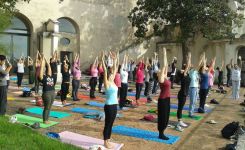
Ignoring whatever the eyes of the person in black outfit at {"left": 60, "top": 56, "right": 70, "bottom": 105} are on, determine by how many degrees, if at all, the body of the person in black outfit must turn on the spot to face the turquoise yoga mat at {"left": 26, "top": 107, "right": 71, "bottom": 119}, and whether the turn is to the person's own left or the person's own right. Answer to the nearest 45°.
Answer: approximately 45° to the person's own right

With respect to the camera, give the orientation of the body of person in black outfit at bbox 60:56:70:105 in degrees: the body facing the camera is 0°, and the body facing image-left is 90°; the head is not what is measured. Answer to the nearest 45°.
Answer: approximately 315°

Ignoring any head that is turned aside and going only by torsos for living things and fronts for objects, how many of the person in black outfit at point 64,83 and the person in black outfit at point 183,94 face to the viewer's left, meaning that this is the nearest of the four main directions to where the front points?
0

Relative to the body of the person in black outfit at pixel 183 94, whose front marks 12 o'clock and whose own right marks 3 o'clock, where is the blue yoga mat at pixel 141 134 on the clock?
The blue yoga mat is roughly at 4 o'clock from the person in black outfit.

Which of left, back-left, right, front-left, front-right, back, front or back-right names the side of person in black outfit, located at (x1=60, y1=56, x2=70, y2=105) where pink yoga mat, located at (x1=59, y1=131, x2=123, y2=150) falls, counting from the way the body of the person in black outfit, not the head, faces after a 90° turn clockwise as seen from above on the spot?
front-left

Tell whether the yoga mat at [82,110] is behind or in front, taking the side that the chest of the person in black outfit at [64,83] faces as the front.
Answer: in front
